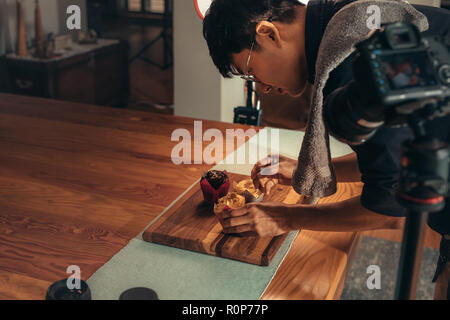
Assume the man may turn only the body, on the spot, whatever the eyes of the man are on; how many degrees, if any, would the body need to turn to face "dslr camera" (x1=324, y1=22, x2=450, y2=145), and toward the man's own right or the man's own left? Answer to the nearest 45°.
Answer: approximately 90° to the man's own left

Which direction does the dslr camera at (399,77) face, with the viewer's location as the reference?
facing away from the viewer and to the left of the viewer

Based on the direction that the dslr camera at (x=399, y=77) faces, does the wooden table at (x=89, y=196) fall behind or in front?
in front

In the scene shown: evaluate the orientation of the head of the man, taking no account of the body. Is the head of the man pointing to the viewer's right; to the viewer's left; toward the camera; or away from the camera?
to the viewer's left

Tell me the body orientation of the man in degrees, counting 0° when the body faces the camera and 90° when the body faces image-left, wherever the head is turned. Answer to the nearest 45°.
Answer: approximately 90°

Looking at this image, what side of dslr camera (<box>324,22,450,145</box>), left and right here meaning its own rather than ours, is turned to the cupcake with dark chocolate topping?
front
